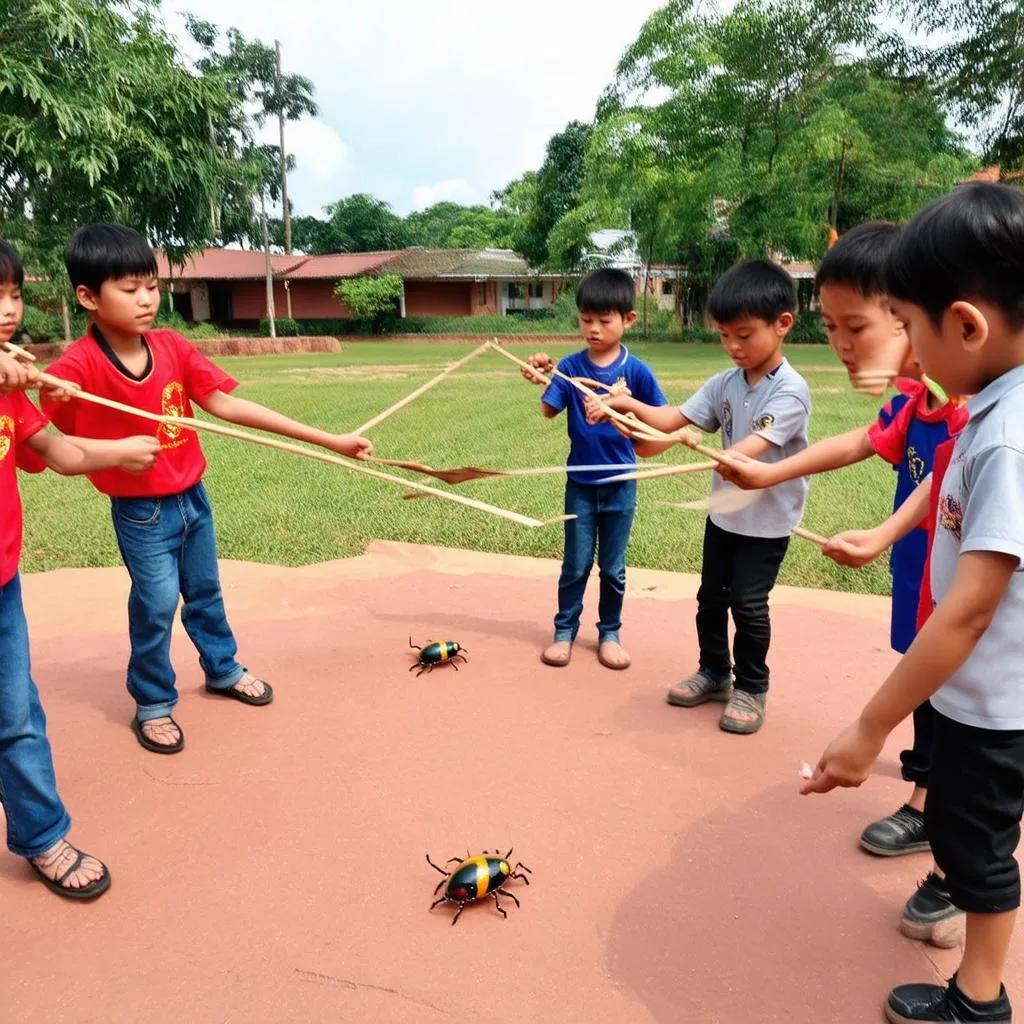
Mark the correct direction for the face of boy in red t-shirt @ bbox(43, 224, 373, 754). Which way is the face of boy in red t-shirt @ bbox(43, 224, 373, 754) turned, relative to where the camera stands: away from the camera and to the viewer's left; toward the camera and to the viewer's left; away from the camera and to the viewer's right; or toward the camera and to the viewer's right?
toward the camera and to the viewer's right

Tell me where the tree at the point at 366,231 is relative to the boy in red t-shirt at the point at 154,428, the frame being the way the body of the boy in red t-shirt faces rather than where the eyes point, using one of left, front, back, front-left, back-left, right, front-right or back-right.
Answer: back-left

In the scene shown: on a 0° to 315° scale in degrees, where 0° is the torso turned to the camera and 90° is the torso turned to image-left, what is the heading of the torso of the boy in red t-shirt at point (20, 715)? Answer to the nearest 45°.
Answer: approximately 315°

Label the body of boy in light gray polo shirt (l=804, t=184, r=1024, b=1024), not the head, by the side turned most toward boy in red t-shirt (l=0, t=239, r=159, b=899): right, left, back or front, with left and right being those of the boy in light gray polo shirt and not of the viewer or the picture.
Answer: front

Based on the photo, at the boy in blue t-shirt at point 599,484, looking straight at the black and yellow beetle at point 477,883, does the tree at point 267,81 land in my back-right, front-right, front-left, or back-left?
back-right

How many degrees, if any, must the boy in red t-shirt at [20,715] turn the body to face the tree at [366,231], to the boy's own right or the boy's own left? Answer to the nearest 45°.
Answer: approximately 135° to the boy's own left

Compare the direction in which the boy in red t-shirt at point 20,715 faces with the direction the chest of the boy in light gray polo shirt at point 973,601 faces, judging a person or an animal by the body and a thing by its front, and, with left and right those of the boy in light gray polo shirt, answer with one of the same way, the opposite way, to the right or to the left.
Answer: the opposite way

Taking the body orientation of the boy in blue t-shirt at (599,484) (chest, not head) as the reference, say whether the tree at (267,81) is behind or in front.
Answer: behind

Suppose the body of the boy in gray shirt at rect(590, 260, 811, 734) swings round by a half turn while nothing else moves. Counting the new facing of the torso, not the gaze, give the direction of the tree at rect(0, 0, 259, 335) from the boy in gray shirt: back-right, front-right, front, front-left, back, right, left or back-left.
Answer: left

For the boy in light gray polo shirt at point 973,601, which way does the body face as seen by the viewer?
to the viewer's left

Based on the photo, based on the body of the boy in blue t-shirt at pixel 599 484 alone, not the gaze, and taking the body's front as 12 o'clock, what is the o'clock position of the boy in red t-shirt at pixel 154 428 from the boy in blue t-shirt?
The boy in red t-shirt is roughly at 2 o'clock from the boy in blue t-shirt.

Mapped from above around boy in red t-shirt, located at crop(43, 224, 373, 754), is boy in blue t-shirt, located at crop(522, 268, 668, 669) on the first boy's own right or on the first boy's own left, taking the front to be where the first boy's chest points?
on the first boy's own left

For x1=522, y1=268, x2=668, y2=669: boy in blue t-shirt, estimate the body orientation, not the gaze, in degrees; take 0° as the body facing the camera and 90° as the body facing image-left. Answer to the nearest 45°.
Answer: approximately 0°

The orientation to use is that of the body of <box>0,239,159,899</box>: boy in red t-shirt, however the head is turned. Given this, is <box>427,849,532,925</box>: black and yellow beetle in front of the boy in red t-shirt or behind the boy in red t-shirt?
in front

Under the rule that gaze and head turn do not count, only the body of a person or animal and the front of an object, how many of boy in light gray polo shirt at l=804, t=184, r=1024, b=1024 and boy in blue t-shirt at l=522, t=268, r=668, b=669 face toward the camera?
1
